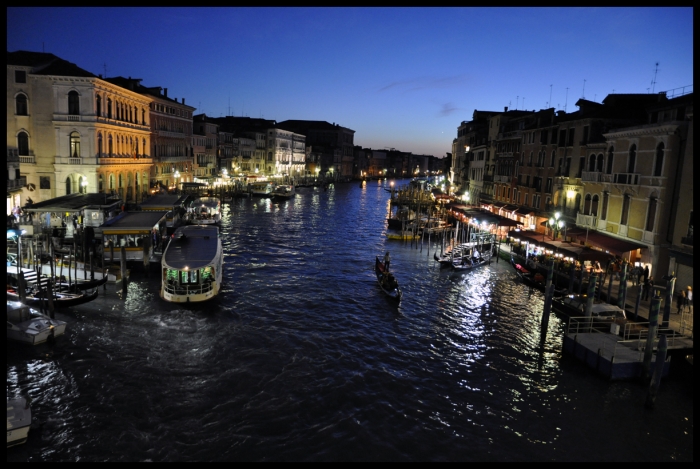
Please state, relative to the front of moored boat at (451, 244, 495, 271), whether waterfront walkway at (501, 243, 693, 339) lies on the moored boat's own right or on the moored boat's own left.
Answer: on the moored boat's own left

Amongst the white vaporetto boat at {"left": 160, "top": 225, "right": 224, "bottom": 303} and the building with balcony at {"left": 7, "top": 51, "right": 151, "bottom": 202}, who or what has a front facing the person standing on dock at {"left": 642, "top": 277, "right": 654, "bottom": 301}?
the building with balcony

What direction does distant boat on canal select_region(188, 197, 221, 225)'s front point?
toward the camera

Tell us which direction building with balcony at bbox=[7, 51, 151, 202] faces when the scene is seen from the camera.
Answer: facing the viewer and to the right of the viewer

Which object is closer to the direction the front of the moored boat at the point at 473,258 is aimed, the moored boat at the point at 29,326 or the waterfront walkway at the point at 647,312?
the moored boat

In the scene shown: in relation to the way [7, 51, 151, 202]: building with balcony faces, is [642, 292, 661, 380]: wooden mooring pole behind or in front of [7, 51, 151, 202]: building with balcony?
in front

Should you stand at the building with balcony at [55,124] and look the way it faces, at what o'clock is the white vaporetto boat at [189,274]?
The white vaporetto boat is roughly at 1 o'clock from the building with balcony.

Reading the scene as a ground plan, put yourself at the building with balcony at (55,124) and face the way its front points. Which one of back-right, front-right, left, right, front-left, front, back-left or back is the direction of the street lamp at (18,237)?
front-right

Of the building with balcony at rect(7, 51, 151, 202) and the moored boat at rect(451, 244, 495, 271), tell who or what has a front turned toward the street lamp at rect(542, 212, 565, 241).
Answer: the building with balcony
